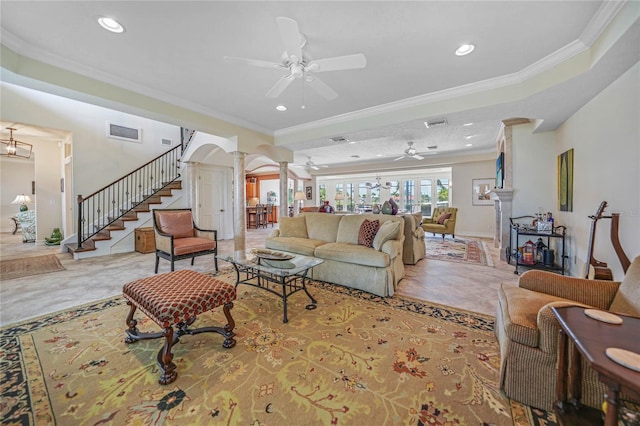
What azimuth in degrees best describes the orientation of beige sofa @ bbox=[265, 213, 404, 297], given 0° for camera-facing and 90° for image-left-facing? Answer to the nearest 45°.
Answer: approximately 45°

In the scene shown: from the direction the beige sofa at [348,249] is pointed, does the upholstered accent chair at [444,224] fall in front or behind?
behind

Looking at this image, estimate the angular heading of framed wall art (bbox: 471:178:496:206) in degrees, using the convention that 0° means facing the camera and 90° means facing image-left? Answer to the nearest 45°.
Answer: approximately 0°

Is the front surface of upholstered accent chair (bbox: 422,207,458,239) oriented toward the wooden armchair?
yes

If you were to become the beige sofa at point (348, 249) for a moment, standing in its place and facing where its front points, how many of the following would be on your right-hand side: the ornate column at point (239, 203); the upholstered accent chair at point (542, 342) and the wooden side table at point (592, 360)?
1

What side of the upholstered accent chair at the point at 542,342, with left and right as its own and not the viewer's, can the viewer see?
left

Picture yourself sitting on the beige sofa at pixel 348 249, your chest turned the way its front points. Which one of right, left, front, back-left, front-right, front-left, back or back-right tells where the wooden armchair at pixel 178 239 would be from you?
front-right

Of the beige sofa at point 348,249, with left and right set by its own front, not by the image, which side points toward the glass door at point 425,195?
back

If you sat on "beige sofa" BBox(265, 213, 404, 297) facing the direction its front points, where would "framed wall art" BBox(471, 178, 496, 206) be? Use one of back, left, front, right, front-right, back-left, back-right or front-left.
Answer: back

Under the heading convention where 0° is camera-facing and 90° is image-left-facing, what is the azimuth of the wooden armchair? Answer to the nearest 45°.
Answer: approximately 315°

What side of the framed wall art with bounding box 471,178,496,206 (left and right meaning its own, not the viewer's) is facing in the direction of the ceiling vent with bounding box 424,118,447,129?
front

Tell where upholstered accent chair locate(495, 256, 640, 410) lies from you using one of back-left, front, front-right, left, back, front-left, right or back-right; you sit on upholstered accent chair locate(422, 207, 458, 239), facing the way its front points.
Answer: front-left

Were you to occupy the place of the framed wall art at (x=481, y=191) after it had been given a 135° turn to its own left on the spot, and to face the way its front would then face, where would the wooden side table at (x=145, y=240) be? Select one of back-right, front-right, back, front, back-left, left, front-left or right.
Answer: back

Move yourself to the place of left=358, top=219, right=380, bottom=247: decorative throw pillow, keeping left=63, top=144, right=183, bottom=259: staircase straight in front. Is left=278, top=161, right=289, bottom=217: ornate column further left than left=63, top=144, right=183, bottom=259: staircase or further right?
right

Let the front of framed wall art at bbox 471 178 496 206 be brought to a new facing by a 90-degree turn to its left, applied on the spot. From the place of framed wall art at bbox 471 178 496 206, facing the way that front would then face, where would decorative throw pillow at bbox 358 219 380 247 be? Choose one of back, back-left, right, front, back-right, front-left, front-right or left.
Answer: right
